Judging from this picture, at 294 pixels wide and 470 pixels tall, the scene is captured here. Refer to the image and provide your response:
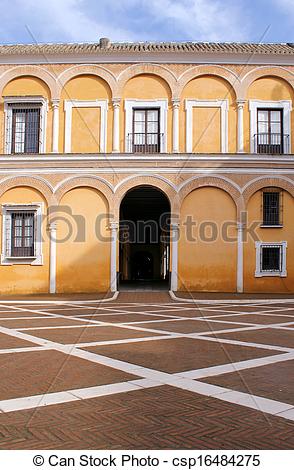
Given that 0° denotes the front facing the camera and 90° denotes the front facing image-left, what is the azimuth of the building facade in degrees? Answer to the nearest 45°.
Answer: approximately 0°
